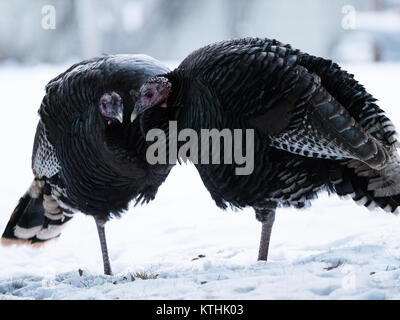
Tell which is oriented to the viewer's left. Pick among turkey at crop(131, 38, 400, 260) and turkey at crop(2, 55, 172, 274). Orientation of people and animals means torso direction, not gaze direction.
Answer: turkey at crop(131, 38, 400, 260)

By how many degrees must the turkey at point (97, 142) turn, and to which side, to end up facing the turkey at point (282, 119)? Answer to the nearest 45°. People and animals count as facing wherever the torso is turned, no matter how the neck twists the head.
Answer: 0° — it already faces it

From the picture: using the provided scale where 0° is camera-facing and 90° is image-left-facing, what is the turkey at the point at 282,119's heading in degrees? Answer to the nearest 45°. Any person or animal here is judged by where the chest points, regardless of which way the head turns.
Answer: approximately 90°

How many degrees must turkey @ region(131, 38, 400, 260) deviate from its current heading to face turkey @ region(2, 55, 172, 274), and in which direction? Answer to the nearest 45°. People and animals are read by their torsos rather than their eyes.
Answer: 0° — it already faces it

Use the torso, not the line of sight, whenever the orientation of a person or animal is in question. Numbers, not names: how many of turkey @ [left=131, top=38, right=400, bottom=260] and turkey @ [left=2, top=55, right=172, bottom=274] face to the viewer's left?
1

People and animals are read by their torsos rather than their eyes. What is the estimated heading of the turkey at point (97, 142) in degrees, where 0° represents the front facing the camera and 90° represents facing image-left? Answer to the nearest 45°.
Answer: approximately 315°
